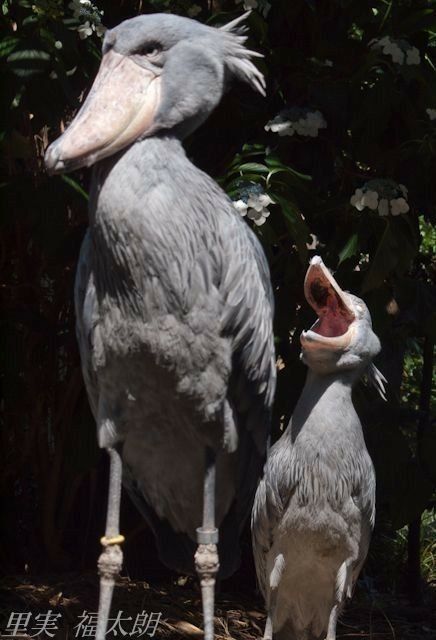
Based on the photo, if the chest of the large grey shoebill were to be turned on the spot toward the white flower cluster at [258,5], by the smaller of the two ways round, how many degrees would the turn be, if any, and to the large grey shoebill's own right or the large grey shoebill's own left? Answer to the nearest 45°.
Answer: approximately 135° to the large grey shoebill's own right

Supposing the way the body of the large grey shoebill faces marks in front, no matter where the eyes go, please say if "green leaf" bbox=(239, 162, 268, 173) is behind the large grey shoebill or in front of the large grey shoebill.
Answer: behind

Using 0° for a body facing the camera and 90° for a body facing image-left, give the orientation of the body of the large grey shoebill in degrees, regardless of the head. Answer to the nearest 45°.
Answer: approximately 45°
